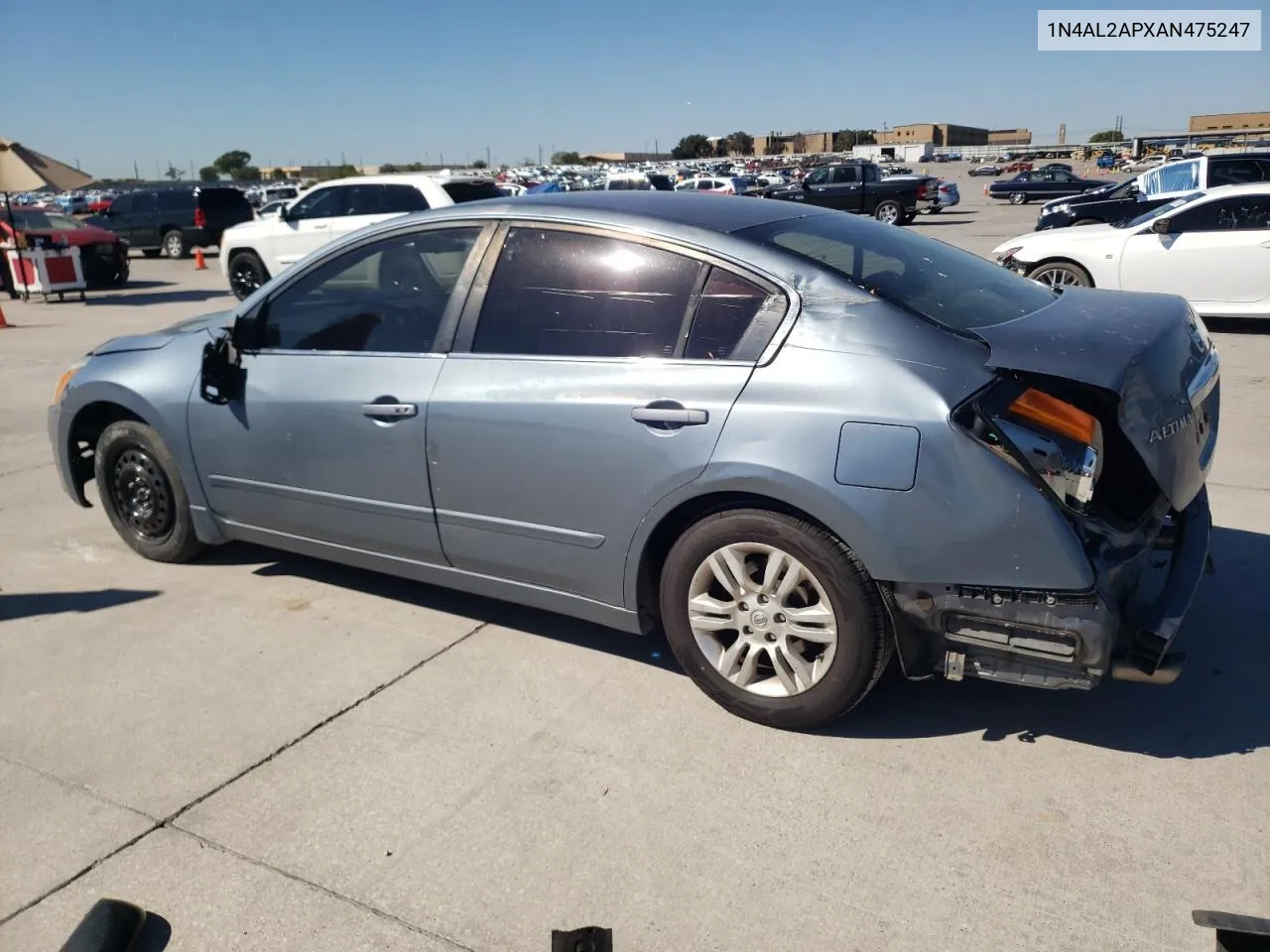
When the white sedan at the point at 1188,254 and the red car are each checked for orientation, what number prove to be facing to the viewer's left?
1

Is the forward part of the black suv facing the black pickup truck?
no

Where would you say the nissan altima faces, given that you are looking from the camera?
facing away from the viewer and to the left of the viewer

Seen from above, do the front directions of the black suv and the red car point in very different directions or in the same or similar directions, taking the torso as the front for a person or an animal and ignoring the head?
very different directions

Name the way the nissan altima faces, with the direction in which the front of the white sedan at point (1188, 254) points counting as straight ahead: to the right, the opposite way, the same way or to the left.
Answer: the same way

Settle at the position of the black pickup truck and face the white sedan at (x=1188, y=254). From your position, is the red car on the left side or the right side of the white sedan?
right

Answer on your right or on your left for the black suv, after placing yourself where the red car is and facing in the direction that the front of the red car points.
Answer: on your left

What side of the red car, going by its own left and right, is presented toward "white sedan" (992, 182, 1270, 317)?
front

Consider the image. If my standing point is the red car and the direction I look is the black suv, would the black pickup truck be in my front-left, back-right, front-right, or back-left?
front-right

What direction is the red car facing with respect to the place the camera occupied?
facing the viewer and to the right of the viewer

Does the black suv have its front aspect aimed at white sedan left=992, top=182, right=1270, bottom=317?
no

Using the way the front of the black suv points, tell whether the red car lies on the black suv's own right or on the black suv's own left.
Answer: on the black suv's own left

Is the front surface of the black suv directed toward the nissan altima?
no

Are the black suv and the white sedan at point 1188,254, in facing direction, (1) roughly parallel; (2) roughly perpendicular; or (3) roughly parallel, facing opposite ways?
roughly parallel

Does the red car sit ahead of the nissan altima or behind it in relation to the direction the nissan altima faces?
ahead

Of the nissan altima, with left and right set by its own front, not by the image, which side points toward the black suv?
front

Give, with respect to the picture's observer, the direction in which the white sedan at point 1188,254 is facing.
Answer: facing to the left of the viewer

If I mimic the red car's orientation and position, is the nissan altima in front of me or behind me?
in front
